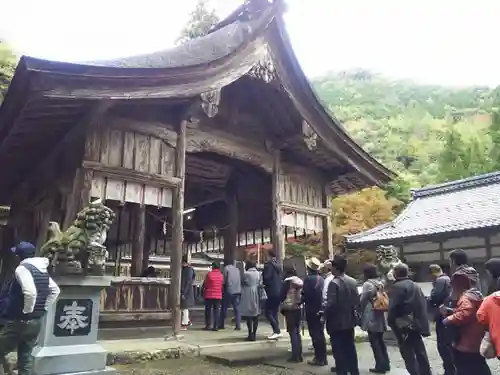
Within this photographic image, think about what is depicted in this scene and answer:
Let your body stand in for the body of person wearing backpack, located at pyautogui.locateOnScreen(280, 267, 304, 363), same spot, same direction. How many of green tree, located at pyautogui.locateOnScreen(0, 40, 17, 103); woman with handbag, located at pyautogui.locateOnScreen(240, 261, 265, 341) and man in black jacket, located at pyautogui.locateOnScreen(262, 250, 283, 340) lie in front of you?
3

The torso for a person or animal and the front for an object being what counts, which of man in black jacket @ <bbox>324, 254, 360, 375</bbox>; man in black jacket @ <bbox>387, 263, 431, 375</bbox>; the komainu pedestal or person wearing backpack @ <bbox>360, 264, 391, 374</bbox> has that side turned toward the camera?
the komainu pedestal

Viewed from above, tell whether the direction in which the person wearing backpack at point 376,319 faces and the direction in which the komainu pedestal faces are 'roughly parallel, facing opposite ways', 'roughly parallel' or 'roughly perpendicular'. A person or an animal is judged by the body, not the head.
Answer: roughly parallel, facing opposite ways

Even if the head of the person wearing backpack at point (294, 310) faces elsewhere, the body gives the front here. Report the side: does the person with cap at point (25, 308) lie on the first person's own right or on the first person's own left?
on the first person's own left

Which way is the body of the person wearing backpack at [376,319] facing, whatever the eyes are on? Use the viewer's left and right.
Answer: facing away from the viewer and to the left of the viewer

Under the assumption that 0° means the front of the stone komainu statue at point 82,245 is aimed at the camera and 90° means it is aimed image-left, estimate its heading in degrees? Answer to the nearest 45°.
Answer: approximately 270°

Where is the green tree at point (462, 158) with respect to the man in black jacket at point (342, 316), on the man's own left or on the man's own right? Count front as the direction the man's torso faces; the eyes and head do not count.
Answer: on the man's own right

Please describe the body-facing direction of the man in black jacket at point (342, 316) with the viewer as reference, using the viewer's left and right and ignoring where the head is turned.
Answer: facing away from the viewer and to the left of the viewer

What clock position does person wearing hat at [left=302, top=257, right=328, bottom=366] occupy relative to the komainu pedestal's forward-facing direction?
The person wearing hat is roughly at 9 o'clock from the komainu pedestal.

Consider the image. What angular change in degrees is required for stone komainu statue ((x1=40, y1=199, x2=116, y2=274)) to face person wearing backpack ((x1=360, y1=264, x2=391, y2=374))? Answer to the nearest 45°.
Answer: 0° — it already faces them

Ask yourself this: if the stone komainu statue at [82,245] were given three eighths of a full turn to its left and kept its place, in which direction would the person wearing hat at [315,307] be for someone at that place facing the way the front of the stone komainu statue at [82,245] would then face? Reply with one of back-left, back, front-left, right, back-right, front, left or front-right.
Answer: back-right

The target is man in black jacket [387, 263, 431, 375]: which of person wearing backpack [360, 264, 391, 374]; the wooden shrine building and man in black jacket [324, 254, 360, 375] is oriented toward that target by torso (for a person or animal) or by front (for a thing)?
the wooden shrine building

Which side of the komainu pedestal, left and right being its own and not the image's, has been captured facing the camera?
front

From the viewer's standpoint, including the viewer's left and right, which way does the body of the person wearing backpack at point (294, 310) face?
facing away from the viewer and to the left of the viewer

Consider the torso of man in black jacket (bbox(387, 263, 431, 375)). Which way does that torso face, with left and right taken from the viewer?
facing away from the viewer and to the left of the viewer

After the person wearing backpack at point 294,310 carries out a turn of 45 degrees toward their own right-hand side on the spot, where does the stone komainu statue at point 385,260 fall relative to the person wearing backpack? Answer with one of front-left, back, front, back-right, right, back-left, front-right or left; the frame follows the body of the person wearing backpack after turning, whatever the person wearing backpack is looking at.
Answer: front-right

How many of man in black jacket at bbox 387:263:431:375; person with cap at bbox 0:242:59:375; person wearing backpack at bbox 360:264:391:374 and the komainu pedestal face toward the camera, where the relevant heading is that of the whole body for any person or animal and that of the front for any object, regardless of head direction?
1

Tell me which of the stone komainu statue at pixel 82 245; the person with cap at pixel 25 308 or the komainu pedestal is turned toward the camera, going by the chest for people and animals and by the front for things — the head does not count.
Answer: the komainu pedestal

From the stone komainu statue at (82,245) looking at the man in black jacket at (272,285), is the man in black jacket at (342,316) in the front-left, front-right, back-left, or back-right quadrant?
front-right
